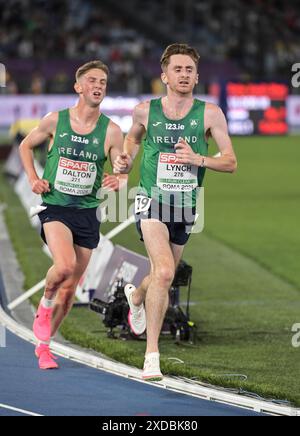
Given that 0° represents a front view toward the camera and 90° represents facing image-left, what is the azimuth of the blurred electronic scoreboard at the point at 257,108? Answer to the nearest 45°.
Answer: approximately 0°

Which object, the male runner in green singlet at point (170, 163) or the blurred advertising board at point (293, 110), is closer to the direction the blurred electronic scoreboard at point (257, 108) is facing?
the male runner in green singlet

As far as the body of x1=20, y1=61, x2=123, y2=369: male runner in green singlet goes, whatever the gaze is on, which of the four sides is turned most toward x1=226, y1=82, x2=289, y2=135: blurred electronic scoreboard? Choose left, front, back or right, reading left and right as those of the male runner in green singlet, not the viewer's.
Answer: back

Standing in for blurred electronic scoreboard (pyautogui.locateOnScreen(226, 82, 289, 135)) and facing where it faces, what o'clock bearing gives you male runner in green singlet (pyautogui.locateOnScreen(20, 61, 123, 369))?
The male runner in green singlet is roughly at 12 o'clock from the blurred electronic scoreboard.

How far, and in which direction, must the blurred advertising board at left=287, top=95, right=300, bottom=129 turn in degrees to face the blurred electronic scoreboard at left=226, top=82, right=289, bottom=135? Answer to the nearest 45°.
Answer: approximately 45° to its right

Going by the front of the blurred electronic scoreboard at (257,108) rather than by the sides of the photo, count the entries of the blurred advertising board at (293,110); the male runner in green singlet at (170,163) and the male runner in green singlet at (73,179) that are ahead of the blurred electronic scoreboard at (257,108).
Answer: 2

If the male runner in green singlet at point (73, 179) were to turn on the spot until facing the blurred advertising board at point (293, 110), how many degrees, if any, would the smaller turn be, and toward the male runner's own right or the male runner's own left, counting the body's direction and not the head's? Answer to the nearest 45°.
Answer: approximately 180°

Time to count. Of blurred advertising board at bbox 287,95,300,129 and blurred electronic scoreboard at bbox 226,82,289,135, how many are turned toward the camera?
2
